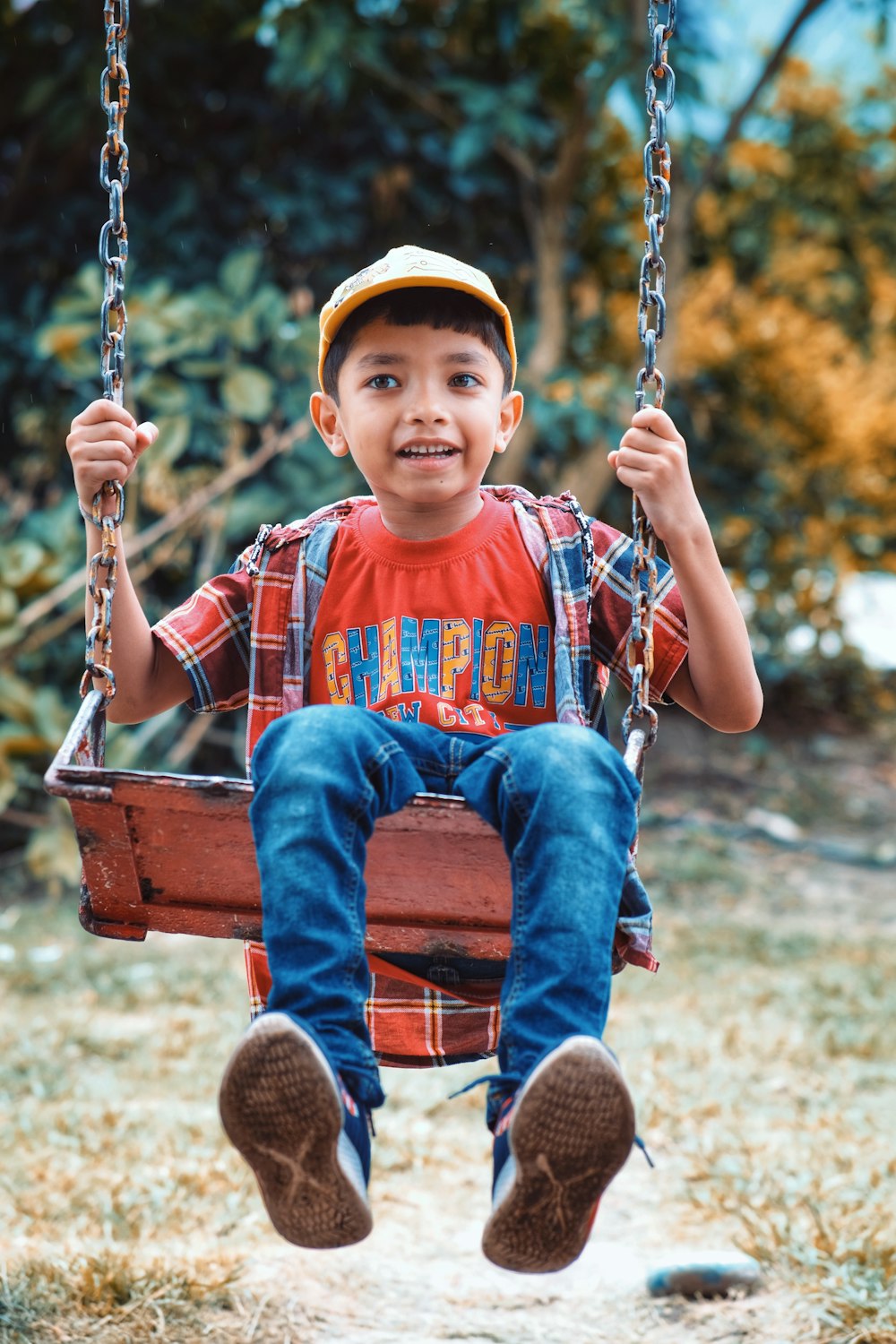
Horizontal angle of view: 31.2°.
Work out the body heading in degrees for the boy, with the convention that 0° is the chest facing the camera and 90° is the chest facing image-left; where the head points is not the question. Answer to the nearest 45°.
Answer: approximately 0°
